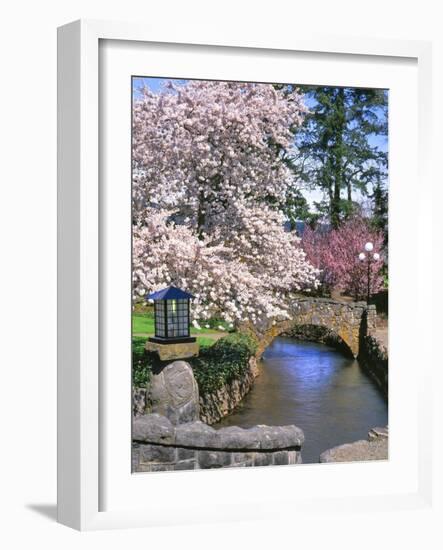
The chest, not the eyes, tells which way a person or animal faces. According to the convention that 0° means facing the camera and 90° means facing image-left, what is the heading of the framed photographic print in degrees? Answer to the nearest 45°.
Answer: approximately 315°
